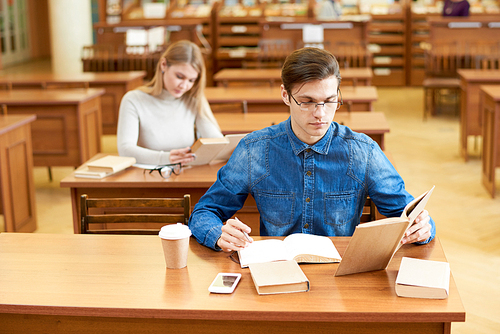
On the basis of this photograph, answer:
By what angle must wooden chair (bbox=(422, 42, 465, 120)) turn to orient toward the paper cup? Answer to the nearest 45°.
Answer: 0° — it already faces it

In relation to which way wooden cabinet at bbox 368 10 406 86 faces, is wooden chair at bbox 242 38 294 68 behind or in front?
in front

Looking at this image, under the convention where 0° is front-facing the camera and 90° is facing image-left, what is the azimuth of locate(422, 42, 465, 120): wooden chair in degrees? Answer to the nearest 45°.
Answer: approximately 0°

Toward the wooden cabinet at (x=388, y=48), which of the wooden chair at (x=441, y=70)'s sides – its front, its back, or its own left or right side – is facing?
back

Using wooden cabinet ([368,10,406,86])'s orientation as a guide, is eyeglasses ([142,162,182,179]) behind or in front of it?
in front

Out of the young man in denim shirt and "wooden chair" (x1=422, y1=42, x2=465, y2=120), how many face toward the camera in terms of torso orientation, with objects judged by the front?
2

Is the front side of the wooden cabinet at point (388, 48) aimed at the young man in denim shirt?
yes

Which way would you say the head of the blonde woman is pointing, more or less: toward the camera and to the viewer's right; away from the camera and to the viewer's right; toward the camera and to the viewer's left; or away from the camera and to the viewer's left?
toward the camera and to the viewer's right

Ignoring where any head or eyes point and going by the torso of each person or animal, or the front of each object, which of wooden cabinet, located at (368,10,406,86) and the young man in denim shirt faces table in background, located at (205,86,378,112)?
the wooden cabinet
